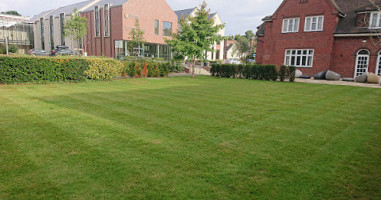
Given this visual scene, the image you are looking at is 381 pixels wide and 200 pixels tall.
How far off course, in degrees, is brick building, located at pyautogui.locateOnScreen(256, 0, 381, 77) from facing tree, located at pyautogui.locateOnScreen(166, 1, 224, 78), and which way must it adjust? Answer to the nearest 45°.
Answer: approximately 45° to its right

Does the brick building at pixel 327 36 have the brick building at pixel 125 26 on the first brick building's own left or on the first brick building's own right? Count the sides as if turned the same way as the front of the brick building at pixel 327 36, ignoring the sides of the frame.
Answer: on the first brick building's own right

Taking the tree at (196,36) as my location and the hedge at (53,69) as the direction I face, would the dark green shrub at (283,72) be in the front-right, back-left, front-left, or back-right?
back-left

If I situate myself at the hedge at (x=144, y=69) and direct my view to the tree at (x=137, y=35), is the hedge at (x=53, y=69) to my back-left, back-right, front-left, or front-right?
back-left

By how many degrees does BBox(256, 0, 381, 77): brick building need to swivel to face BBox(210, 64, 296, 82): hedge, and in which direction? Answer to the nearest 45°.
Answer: approximately 45° to its right

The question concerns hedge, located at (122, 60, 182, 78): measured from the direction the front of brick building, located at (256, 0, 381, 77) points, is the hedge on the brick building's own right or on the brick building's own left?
on the brick building's own right

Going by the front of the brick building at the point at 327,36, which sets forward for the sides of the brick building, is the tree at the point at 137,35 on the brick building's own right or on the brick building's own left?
on the brick building's own right

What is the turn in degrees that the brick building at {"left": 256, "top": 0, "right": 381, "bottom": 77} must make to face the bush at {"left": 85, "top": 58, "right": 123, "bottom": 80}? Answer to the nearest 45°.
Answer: approximately 45° to its right

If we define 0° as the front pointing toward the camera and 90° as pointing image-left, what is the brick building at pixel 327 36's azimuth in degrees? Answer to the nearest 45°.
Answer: approximately 0°

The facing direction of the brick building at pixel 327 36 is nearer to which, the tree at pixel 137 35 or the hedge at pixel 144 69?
the hedge
